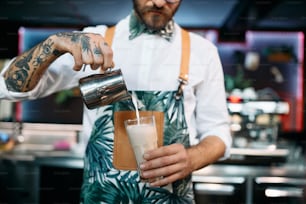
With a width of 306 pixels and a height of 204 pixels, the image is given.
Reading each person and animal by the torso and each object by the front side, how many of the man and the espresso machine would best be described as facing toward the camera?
2

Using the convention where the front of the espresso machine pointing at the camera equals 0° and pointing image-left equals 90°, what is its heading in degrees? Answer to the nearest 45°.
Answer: approximately 0°

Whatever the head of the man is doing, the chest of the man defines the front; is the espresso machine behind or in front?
behind

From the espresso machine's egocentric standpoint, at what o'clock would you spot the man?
The man is roughly at 12 o'clock from the espresso machine.

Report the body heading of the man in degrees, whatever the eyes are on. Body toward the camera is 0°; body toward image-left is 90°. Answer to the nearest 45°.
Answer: approximately 0°
